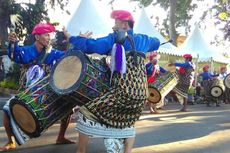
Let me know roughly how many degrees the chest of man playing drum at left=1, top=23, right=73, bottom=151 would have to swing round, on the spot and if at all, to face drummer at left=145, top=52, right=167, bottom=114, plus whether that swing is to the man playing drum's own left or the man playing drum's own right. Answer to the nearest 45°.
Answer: approximately 90° to the man playing drum's own left

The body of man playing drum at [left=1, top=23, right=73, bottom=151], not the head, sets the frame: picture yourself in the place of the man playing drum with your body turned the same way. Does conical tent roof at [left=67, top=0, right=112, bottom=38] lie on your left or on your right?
on your left

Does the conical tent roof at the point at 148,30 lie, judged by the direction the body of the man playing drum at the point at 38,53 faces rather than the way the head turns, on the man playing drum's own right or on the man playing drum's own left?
on the man playing drum's own left

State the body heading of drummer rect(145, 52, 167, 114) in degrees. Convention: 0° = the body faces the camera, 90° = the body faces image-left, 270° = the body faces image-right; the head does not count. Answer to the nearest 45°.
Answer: approximately 315°
